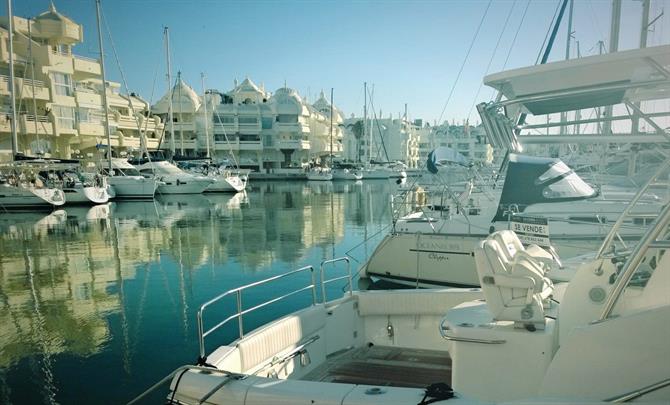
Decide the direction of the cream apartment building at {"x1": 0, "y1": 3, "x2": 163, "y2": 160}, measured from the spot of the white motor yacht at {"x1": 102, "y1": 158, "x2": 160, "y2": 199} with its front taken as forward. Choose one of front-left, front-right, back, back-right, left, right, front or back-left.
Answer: back-left

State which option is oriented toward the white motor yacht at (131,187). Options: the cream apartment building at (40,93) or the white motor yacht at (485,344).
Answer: the cream apartment building

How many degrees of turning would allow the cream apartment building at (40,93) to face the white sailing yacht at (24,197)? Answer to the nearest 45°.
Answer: approximately 45° to its right

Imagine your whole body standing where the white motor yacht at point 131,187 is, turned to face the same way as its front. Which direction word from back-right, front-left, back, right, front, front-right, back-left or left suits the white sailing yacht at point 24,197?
back-right

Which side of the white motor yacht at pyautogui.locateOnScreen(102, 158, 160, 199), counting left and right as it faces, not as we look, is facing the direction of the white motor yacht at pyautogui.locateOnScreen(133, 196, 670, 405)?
right

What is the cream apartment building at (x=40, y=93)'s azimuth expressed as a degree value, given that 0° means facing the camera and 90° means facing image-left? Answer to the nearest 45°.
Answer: approximately 315°

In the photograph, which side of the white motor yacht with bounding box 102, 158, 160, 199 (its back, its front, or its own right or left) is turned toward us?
right

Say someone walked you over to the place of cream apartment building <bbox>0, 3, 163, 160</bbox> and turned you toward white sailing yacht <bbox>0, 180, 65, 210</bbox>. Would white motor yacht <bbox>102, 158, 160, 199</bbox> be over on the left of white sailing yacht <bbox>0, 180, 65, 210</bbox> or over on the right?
left
